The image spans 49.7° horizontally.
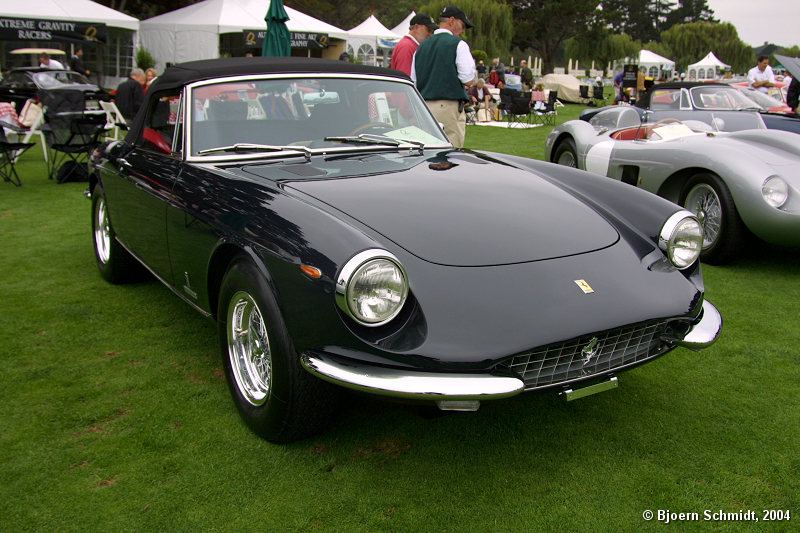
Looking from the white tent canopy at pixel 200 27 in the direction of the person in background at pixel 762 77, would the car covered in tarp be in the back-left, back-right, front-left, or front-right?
front-left

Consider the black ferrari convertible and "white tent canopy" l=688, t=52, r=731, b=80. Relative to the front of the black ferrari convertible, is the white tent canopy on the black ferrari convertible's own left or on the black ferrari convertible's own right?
on the black ferrari convertible's own left

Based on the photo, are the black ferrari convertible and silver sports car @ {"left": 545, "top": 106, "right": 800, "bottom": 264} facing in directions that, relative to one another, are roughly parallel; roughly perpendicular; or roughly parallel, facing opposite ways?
roughly parallel

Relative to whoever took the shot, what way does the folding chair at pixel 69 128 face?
facing the viewer and to the right of the viewer

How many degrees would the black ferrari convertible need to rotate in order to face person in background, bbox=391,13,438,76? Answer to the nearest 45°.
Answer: approximately 135° to its left

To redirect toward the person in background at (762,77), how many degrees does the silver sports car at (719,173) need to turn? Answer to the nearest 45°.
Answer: approximately 135° to its left

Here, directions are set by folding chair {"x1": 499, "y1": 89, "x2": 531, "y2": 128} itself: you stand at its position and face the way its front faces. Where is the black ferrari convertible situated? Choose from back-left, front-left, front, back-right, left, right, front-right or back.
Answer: front-right

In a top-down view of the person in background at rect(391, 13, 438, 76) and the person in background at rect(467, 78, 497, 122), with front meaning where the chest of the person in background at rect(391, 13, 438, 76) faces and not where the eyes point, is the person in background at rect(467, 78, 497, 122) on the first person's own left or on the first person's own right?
on the first person's own left
